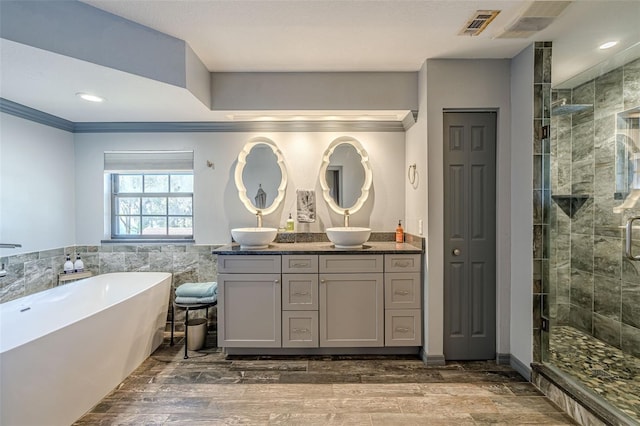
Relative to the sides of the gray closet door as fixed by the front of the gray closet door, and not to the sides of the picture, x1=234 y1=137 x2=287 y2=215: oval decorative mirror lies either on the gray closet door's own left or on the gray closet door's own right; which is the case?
on the gray closet door's own right

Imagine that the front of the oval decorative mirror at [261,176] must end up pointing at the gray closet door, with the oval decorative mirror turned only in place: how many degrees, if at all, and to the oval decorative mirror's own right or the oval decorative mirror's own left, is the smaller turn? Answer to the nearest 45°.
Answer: approximately 45° to the oval decorative mirror's own left

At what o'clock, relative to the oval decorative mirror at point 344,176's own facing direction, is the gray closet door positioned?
The gray closet door is roughly at 10 o'clock from the oval decorative mirror.

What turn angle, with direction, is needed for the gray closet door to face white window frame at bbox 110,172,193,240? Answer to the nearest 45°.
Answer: approximately 90° to its right

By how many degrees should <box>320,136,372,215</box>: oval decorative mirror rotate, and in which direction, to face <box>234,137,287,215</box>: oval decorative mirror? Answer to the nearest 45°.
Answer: approximately 90° to its right

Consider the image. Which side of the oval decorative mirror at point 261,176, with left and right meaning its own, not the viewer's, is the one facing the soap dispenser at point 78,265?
right

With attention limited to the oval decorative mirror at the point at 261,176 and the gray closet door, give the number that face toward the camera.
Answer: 2

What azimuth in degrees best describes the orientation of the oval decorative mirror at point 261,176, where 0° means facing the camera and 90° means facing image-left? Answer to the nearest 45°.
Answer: approximately 0°

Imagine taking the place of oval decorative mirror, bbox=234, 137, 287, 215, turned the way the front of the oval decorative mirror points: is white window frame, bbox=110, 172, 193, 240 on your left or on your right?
on your right
